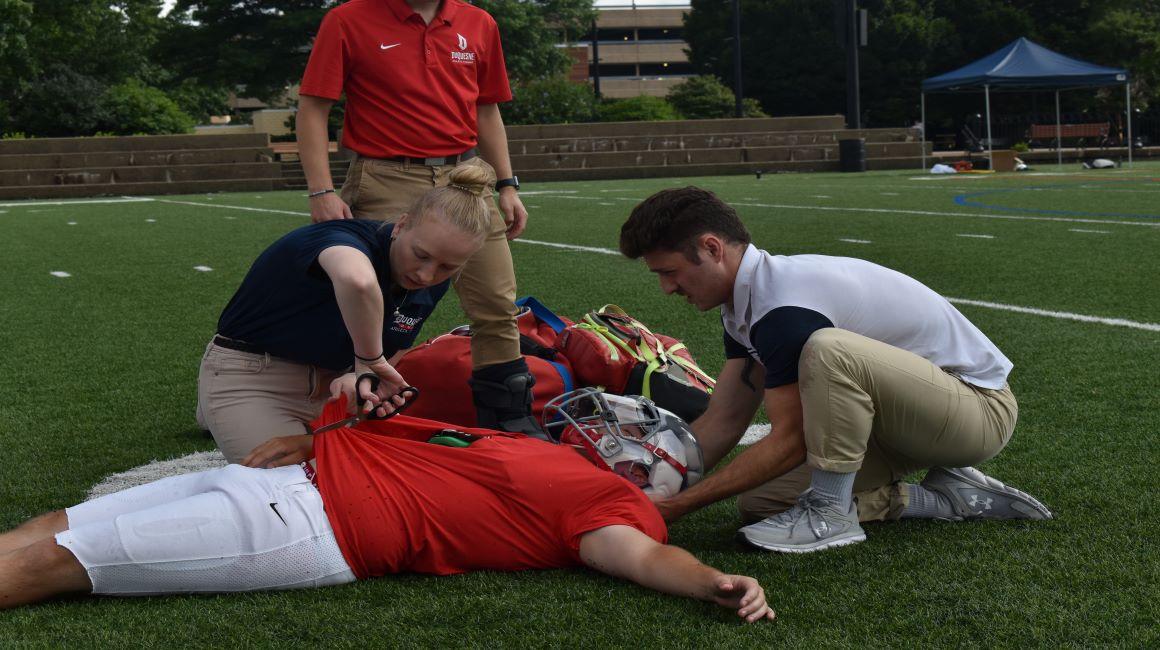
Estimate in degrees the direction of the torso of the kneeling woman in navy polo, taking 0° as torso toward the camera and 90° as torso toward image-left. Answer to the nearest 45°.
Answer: approximately 315°

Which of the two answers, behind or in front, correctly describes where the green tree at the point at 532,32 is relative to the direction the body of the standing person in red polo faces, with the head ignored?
behind

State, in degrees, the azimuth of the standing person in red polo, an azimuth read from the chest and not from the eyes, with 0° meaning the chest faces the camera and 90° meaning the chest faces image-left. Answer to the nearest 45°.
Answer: approximately 0°

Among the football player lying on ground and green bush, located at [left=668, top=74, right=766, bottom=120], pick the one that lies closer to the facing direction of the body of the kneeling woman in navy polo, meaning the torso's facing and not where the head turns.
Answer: the football player lying on ground

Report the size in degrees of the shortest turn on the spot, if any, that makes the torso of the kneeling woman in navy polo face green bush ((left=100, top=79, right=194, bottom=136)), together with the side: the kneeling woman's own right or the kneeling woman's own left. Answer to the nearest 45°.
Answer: approximately 135° to the kneeling woman's own left

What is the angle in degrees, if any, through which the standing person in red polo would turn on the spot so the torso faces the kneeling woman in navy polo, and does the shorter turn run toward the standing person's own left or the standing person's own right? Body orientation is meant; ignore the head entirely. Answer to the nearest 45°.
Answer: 0° — they already face them

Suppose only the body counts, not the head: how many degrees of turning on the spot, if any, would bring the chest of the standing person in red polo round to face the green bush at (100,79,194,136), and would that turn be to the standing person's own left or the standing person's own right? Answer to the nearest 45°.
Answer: approximately 180°

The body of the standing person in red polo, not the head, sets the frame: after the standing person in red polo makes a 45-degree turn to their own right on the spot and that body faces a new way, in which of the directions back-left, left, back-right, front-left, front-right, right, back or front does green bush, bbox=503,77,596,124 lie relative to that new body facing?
back-right

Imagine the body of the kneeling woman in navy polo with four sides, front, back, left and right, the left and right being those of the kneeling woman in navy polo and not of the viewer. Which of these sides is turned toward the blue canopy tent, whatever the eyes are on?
left

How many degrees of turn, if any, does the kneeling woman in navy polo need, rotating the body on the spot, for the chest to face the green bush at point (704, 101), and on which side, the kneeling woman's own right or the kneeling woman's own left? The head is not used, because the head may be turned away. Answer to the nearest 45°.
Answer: approximately 135° to the kneeling woman's own left
